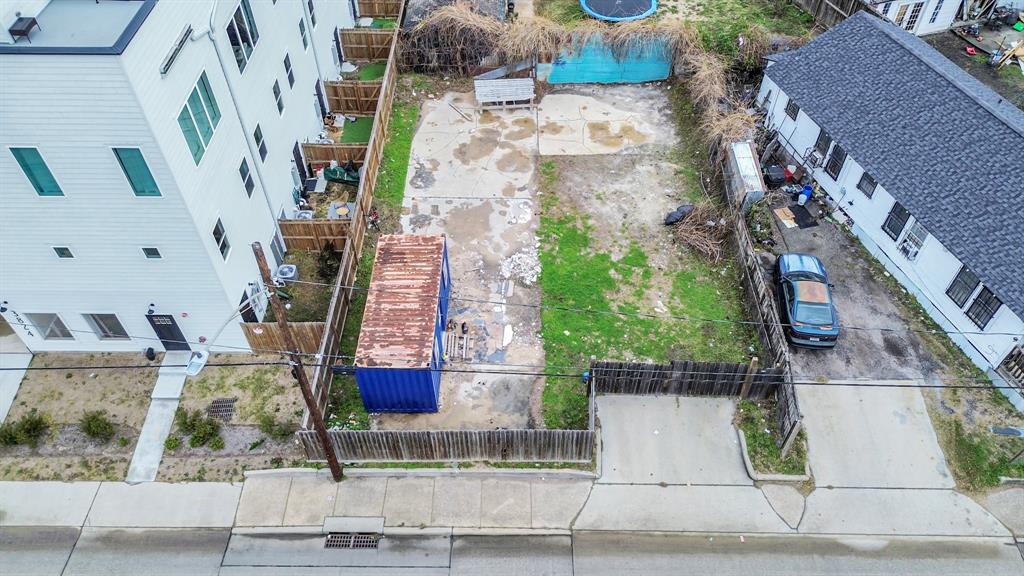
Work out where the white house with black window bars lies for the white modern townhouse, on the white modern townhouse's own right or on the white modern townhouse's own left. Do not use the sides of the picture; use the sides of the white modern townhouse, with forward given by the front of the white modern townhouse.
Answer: on the white modern townhouse's own left

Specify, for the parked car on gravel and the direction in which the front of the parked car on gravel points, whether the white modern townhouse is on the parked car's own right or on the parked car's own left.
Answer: on the parked car's own left

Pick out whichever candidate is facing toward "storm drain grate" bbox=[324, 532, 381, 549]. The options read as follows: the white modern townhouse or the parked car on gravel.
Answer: the white modern townhouse

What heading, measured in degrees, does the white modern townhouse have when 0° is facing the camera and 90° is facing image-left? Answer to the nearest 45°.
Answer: approximately 0°

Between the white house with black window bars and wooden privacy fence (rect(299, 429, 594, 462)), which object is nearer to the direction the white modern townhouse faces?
the wooden privacy fence

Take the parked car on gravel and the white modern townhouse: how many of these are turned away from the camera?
1

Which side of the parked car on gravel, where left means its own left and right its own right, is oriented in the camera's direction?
back

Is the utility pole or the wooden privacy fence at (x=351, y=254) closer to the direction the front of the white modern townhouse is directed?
the utility pole

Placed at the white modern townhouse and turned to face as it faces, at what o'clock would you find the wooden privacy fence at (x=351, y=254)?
The wooden privacy fence is roughly at 9 o'clock from the white modern townhouse.
